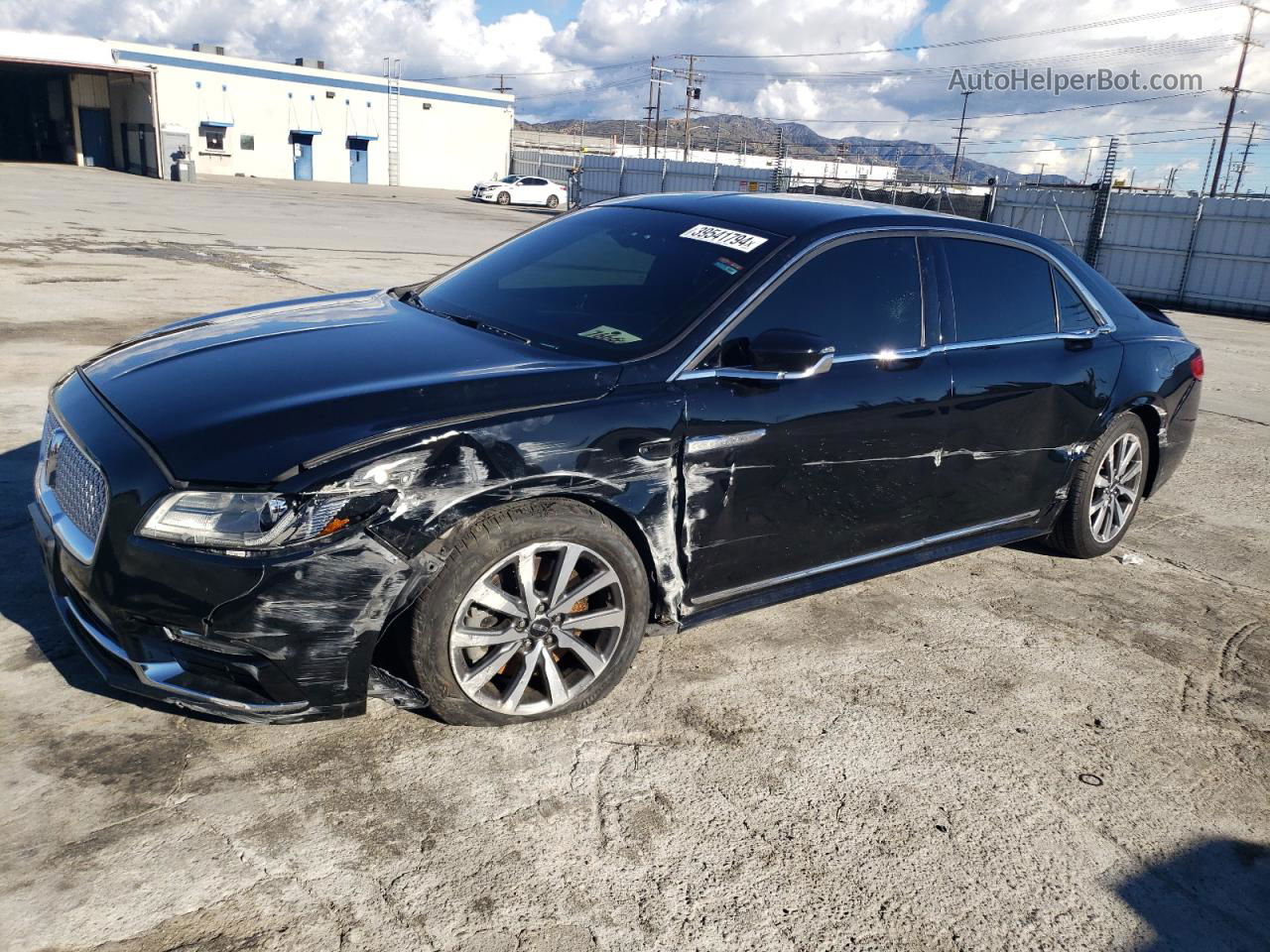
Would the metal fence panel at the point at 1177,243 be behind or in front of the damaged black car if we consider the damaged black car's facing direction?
behind

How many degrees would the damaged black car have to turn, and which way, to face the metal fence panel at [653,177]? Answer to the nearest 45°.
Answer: approximately 135° to its right

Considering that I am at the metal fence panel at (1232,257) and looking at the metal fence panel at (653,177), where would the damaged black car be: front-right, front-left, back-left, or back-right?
back-left

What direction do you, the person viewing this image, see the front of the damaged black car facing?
facing the viewer and to the left of the viewer

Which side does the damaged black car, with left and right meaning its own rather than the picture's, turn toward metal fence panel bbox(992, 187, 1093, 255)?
back

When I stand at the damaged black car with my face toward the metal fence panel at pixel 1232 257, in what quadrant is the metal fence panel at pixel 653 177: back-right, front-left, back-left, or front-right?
front-left

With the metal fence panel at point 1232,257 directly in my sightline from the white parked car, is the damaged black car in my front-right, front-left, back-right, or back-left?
front-right

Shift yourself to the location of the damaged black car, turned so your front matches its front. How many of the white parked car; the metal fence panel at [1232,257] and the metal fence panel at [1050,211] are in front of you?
0

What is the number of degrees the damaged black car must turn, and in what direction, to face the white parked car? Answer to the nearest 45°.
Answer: approximately 135° to its right

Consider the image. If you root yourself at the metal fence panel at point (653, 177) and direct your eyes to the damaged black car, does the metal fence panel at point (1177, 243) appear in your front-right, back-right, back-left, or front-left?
front-left

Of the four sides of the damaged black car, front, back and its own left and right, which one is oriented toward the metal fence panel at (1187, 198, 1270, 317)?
back

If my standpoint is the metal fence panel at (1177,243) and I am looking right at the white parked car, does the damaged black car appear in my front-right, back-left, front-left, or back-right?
back-left
